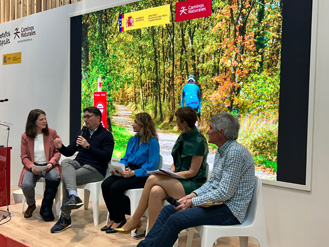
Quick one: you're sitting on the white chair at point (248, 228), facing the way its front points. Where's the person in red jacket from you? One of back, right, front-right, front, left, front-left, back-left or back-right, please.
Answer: front-right

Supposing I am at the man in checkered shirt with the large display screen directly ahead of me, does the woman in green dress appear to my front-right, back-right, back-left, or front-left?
front-left

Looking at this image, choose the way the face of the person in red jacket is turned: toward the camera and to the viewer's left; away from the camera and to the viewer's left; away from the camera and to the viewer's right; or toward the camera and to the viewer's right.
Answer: toward the camera and to the viewer's right

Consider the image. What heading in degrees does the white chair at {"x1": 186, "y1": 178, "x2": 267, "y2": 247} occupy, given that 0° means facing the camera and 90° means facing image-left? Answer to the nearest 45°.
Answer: approximately 90°

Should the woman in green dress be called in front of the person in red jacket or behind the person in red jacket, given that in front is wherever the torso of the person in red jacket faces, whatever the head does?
in front

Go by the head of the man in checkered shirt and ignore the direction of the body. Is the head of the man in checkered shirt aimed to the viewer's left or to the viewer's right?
to the viewer's left

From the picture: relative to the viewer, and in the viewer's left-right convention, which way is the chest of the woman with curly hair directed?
facing the viewer and to the left of the viewer

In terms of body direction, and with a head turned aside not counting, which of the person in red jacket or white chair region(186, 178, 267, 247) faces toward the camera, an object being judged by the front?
the person in red jacket

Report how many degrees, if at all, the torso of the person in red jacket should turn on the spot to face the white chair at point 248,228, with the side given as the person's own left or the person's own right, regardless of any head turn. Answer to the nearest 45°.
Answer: approximately 45° to the person's own left

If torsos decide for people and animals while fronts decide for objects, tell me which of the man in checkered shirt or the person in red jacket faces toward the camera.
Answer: the person in red jacket

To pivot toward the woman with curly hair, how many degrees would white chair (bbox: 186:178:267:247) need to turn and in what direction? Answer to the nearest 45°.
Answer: approximately 45° to its right

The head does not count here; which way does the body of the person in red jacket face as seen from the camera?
toward the camera

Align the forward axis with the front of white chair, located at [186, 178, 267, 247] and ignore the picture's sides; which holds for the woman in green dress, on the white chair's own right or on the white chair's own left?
on the white chair's own right

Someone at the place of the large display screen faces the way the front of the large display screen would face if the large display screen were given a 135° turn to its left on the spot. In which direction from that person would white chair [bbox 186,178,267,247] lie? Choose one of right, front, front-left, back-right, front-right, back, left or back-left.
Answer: right

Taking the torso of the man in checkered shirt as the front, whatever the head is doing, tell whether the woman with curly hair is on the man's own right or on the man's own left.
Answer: on the man's own right

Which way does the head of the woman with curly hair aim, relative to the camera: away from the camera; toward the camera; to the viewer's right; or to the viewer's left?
to the viewer's left

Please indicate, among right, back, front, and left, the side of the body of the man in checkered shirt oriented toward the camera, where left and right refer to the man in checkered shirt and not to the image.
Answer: left

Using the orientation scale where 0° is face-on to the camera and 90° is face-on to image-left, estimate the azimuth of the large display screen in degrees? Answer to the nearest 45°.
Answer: approximately 45°

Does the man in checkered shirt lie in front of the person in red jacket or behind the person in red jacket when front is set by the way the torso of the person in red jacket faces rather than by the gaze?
in front
